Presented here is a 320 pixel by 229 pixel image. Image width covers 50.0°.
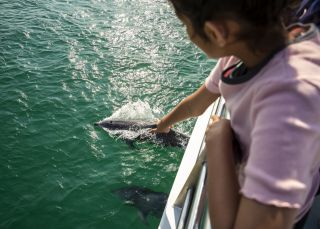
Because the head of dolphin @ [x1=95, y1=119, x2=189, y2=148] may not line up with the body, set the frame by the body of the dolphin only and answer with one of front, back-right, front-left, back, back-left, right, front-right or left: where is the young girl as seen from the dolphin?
left

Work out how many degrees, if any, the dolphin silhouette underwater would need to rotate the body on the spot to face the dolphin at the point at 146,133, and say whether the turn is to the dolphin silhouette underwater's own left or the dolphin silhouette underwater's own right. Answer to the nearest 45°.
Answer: approximately 90° to the dolphin silhouette underwater's own right

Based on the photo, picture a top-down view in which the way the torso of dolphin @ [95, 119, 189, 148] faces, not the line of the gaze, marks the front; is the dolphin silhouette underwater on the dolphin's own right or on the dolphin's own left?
on the dolphin's own left

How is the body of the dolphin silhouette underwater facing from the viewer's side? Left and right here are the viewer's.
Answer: facing to the left of the viewer

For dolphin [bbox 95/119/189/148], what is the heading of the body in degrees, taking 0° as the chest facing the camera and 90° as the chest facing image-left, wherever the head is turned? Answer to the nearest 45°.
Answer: approximately 90°

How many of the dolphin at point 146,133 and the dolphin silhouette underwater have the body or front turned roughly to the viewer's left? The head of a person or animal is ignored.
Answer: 2

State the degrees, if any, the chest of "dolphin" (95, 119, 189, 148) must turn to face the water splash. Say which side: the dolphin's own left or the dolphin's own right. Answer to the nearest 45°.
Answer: approximately 90° to the dolphin's own right

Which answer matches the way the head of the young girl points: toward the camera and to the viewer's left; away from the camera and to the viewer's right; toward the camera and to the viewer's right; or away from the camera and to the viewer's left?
away from the camera and to the viewer's left
